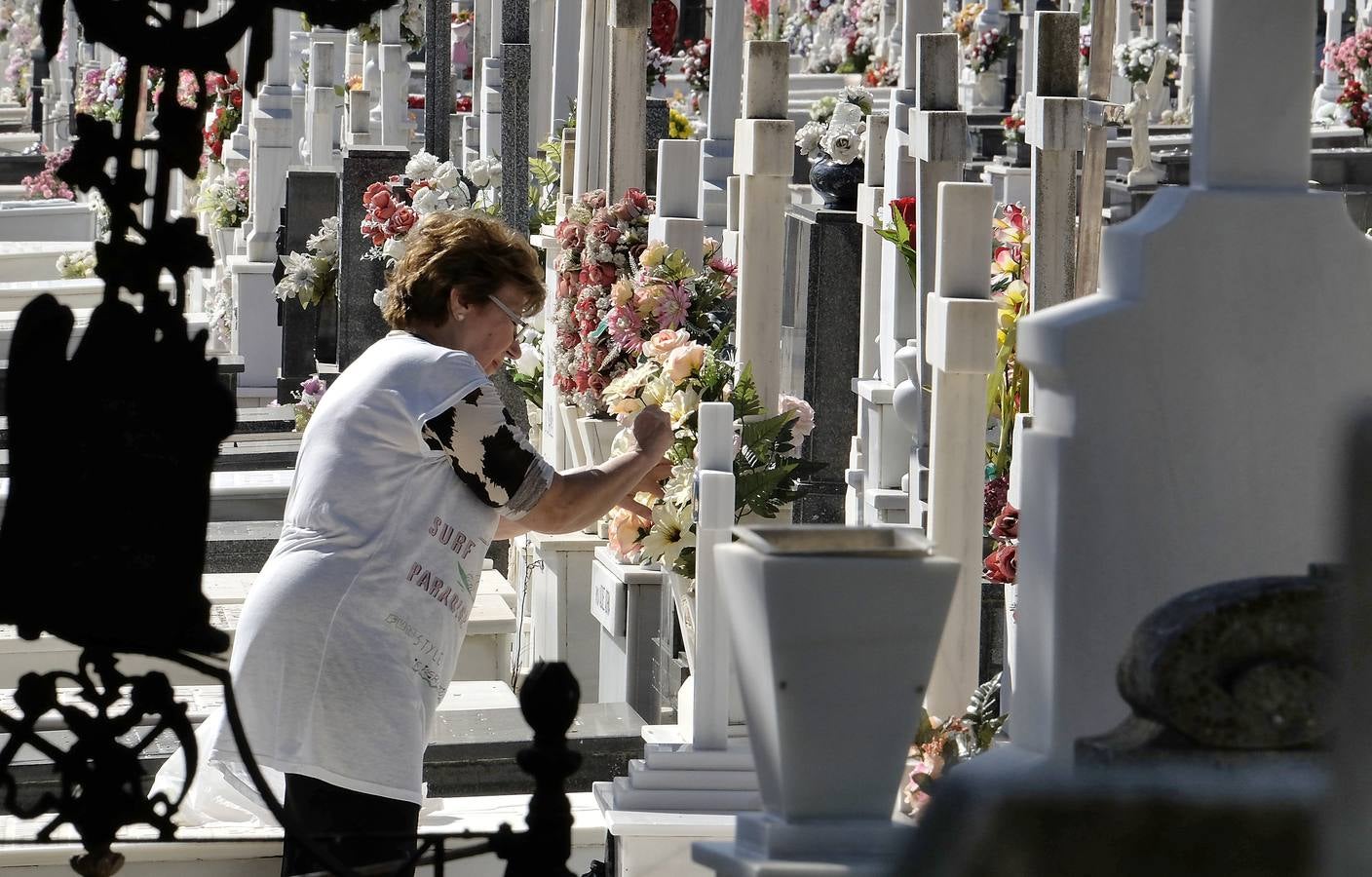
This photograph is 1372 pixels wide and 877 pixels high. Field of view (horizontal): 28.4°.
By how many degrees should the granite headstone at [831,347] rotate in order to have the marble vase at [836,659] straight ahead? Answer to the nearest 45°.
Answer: approximately 90° to its left

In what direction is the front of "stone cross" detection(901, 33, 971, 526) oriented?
to the viewer's left

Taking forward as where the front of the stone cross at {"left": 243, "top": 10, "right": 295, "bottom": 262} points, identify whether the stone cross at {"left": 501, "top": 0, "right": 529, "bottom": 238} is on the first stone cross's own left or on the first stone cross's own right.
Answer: on the first stone cross's own left

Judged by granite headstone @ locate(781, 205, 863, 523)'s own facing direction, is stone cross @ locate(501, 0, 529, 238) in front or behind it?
in front

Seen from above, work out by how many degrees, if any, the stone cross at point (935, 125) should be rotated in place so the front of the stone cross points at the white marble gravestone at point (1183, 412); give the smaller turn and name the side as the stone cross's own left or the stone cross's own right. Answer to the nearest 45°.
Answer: approximately 90° to the stone cross's own left

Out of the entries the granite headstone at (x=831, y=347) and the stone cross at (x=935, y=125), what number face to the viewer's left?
2

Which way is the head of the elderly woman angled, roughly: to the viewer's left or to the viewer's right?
to the viewer's right

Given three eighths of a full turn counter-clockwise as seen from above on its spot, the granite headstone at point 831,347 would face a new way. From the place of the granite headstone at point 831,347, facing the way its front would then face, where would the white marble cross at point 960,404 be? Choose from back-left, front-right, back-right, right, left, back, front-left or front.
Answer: front-right

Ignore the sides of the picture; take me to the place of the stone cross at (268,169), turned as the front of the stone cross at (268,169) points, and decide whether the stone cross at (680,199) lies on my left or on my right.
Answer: on my left
